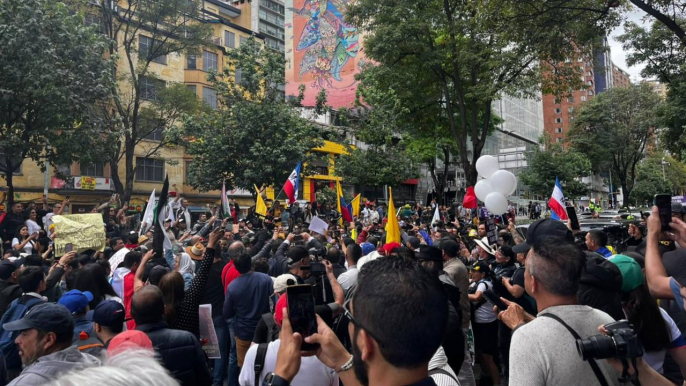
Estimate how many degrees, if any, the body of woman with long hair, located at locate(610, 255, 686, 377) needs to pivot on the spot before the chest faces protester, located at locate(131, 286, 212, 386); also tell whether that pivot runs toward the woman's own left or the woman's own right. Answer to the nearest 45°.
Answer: approximately 90° to the woman's own left

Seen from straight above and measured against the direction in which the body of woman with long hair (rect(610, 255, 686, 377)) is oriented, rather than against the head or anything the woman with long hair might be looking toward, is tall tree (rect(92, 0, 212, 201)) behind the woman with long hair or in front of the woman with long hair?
in front

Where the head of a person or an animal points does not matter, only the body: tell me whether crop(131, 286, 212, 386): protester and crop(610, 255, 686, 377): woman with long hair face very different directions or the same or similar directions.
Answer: same or similar directions

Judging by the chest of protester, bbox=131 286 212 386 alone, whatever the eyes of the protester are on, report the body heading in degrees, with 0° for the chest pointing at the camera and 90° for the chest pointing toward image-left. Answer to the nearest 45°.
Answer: approximately 180°

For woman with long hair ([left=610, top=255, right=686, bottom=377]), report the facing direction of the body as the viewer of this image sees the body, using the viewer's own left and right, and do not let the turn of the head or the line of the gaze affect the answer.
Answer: facing away from the viewer and to the left of the viewer

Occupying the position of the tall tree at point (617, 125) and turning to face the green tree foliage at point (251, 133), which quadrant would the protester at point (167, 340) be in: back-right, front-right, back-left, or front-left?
front-left

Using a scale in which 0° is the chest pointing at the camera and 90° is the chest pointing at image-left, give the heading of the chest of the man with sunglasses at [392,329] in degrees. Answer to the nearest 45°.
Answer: approximately 135°

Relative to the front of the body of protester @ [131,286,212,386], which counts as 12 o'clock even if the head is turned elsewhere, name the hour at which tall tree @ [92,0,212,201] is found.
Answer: The tall tree is roughly at 12 o'clock from the protester.

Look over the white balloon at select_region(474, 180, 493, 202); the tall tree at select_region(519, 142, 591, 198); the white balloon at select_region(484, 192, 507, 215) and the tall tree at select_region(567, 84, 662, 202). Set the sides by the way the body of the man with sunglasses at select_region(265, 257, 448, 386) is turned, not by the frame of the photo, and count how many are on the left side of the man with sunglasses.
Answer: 0

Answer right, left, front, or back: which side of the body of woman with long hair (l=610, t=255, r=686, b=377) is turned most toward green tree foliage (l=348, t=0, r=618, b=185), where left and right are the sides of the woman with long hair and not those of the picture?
front

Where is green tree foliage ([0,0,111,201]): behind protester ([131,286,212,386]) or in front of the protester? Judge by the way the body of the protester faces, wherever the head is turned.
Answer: in front

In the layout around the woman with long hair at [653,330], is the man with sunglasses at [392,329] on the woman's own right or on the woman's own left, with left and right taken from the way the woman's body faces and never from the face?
on the woman's own left

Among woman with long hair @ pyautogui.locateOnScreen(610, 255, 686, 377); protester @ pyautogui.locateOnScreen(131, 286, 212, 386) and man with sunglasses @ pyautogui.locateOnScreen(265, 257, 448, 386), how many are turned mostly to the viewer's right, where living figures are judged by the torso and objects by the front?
0

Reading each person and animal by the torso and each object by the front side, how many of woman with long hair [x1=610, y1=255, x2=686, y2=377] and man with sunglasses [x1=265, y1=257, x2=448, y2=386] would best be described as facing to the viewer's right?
0

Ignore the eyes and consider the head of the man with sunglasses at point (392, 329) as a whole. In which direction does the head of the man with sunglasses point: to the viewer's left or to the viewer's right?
to the viewer's left

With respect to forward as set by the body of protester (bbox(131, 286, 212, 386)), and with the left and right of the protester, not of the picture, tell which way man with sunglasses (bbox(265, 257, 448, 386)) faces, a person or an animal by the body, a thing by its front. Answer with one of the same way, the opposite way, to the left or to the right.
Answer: the same way
